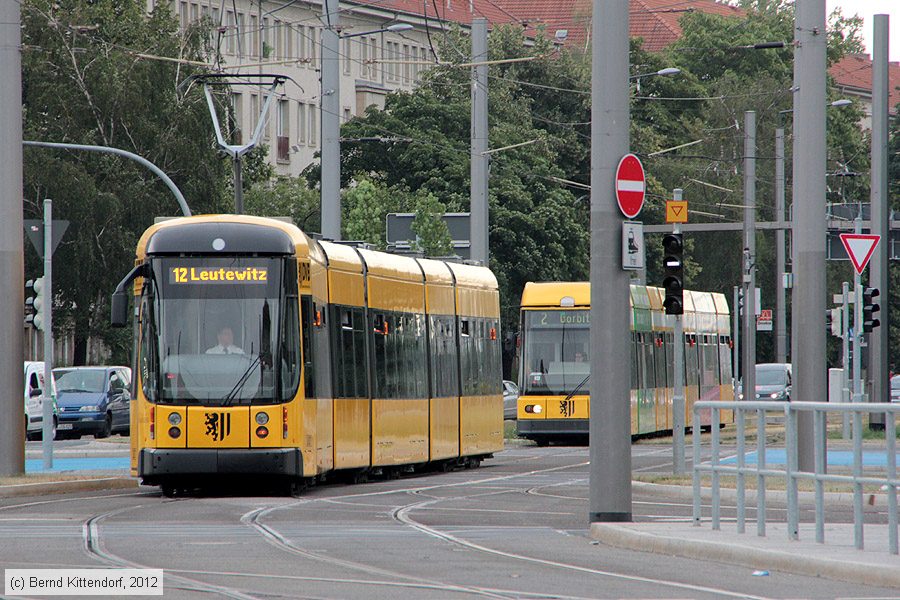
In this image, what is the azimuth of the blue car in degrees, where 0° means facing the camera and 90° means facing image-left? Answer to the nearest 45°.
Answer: approximately 45°

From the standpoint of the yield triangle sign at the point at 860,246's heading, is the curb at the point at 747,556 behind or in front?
in front

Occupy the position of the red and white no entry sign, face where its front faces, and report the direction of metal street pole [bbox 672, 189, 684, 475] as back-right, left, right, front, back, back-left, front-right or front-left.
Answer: back-left

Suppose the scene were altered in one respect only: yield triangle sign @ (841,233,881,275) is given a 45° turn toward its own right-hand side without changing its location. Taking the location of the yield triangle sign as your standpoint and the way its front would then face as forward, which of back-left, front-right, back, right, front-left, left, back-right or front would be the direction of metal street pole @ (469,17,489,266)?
right

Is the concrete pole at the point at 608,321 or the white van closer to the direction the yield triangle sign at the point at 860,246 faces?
the concrete pole

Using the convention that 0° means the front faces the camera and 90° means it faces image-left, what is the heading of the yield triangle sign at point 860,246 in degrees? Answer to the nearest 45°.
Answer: approximately 0°

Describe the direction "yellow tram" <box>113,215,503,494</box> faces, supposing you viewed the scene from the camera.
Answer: facing the viewer

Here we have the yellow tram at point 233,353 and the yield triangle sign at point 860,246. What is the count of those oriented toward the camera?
2
